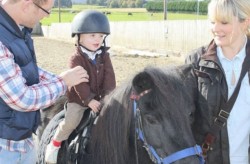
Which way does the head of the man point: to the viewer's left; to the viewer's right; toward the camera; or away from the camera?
to the viewer's right

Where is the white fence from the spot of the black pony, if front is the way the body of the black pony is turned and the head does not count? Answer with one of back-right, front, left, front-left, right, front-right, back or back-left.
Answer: back-left

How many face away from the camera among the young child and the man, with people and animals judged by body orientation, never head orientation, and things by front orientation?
0

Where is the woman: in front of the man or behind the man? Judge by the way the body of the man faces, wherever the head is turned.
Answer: in front

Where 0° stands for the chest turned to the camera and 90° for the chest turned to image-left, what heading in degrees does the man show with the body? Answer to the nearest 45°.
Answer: approximately 270°

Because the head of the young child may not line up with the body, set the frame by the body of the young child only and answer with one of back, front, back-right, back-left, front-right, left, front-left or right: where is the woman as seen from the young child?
front

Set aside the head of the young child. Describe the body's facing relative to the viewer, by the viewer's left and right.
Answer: facing the viewer and to the right of the viewer

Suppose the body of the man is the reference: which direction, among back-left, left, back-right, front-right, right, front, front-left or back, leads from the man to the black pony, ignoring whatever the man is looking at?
front

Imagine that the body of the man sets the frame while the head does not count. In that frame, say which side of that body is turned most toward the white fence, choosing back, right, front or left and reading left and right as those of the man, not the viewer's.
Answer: left
